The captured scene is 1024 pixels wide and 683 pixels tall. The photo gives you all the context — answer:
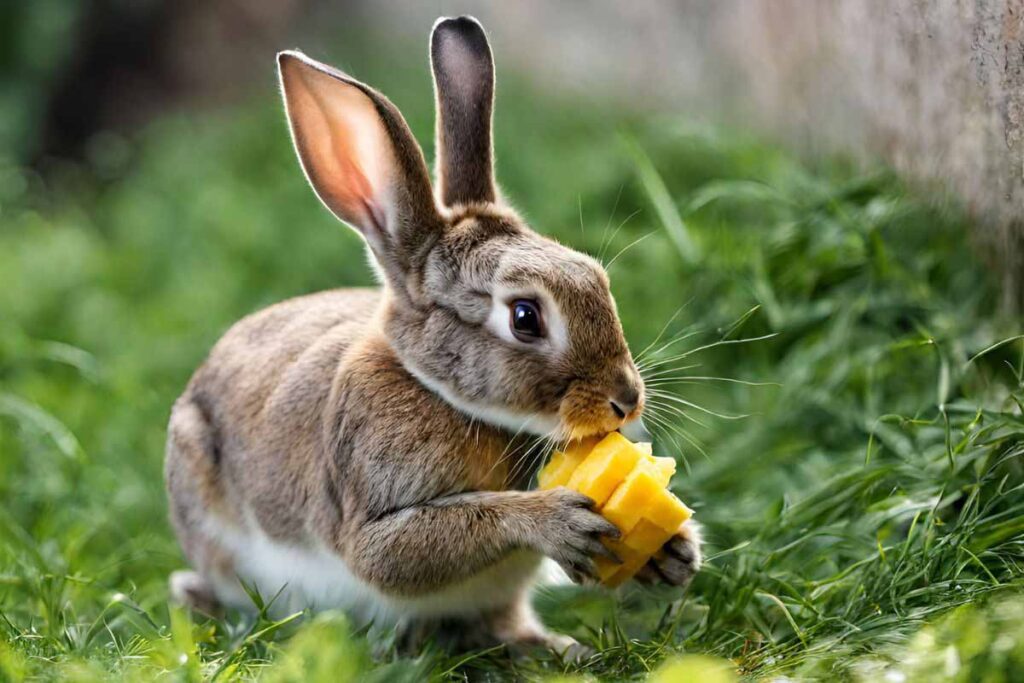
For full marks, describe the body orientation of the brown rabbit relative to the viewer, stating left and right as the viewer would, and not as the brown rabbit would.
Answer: facing to the right of the viewer
